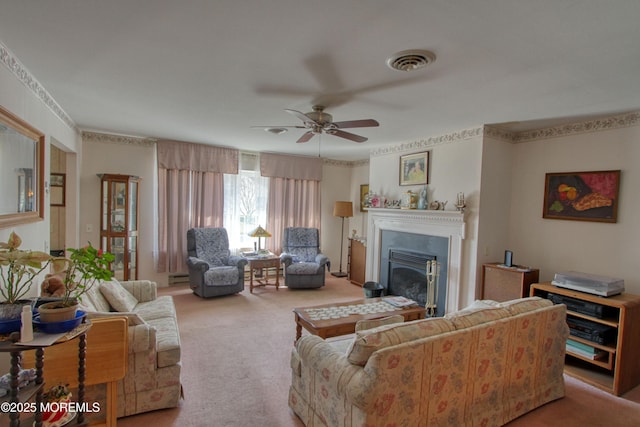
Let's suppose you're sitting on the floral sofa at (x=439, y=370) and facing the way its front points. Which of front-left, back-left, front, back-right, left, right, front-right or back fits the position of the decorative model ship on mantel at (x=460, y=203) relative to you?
front-right

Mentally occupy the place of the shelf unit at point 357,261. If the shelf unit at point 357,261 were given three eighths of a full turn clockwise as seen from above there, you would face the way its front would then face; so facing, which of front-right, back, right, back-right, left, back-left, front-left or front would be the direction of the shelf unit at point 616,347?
back-right

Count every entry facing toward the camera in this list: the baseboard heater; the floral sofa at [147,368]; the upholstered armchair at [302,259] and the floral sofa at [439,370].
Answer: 2

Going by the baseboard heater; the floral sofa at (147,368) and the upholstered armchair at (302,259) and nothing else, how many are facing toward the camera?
2

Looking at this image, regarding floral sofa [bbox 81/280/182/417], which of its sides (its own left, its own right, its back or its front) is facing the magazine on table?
front

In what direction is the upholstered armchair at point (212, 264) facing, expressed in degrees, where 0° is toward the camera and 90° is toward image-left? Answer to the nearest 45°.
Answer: approximately 315°

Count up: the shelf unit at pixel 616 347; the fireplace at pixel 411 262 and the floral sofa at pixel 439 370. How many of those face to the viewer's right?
0

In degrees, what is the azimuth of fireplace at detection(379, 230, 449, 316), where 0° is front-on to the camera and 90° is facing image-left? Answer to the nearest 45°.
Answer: approximately 45°

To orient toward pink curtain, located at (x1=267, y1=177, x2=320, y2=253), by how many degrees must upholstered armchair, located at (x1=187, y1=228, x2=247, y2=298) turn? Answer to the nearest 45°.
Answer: approximately 90° to its left

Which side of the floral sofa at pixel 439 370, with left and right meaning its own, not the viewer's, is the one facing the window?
front

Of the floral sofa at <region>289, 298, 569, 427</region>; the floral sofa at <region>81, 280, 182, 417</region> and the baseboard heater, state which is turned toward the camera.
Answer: the baseboard heater

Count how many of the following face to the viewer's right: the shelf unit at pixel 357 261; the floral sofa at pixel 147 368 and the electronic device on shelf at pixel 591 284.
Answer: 1

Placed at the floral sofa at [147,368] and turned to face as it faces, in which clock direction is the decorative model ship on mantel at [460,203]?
The decorative model ship on mantel is roughly at 12 o'clock from the floral sofa.

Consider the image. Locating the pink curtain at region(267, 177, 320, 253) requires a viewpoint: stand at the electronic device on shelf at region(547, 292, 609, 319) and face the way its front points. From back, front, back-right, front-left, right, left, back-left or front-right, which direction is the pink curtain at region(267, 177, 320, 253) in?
front-right

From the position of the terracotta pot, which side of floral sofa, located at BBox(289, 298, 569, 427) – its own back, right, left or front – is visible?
left

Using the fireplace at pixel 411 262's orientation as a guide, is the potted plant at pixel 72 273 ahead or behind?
ahead

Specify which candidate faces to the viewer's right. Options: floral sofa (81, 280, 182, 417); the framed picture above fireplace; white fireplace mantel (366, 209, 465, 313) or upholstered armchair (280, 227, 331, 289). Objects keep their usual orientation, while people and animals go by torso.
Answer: the floral sofa
